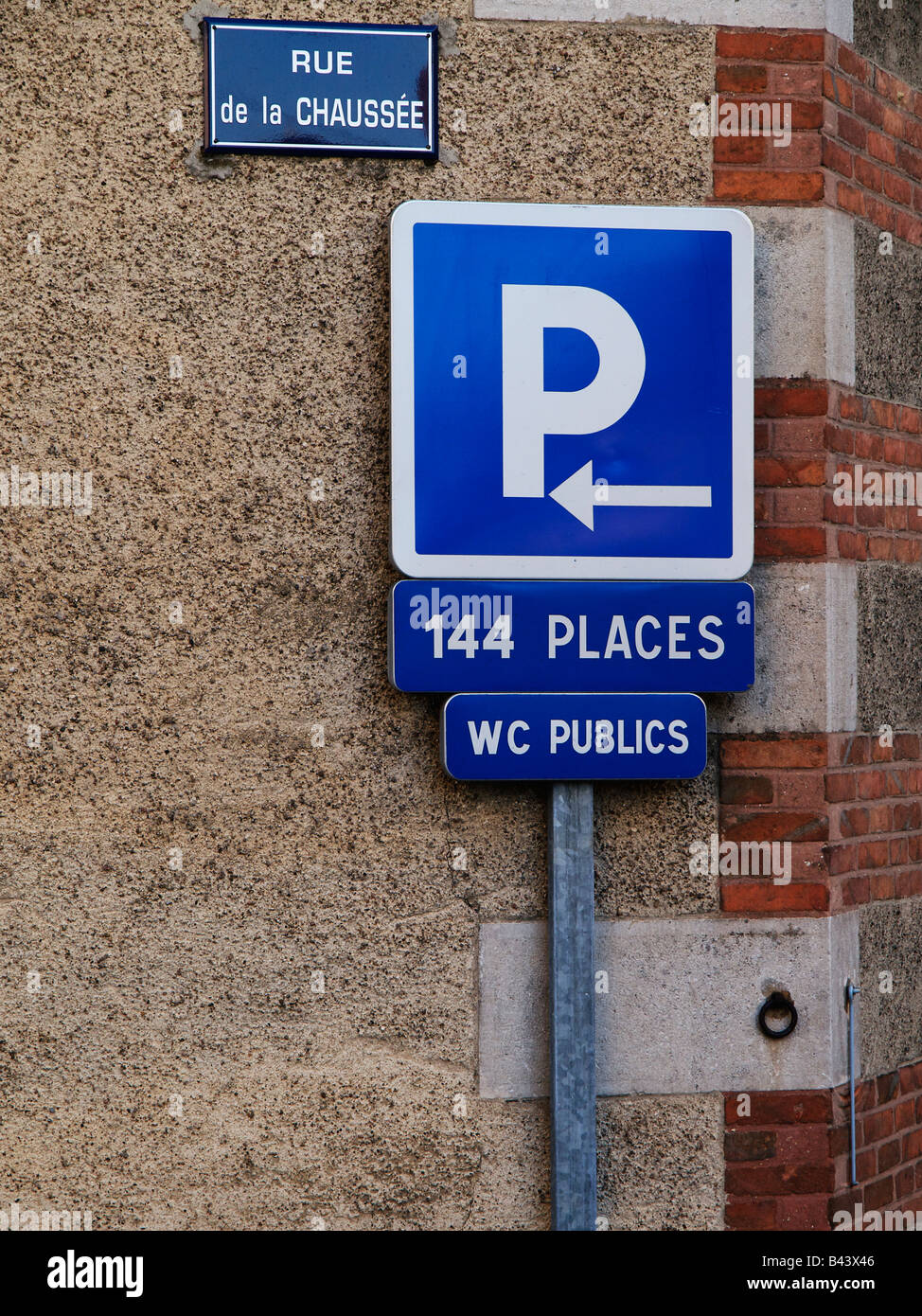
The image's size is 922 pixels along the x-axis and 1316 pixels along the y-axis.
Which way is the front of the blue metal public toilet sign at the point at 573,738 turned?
toward the camera

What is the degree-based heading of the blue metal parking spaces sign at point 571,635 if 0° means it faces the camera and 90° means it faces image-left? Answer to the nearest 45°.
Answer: approximately 0°

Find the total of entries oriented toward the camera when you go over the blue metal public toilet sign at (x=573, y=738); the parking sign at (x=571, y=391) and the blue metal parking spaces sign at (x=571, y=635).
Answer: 3

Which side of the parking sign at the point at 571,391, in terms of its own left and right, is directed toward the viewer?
front

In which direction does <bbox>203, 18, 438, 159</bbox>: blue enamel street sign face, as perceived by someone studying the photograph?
facing the viewer

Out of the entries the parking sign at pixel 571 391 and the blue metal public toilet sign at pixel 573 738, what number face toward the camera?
2
